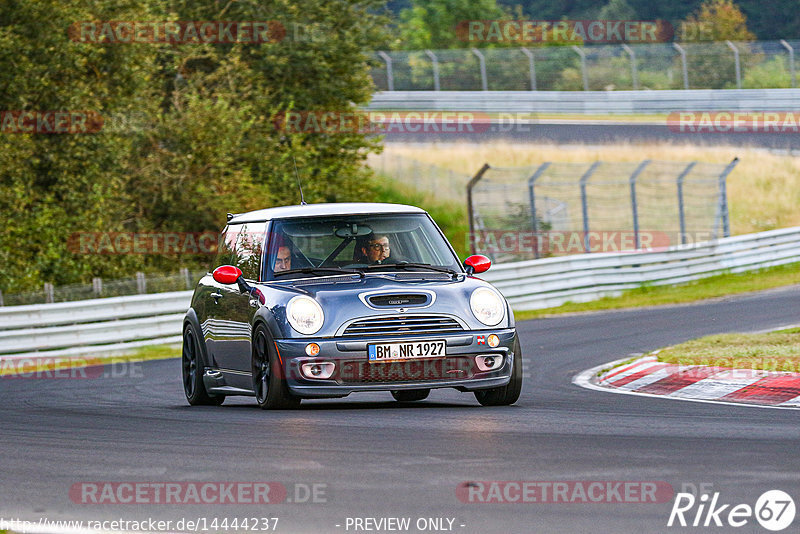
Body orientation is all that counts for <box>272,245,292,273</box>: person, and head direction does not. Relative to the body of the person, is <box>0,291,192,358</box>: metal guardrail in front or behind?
behind

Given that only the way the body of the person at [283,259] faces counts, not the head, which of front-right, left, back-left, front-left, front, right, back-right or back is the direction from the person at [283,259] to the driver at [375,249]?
left

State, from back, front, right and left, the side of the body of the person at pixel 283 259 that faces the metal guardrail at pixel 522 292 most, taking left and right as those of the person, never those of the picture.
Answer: back

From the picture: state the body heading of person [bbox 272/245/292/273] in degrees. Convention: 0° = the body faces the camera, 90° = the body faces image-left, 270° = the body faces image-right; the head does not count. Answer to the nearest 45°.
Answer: approximately 0°

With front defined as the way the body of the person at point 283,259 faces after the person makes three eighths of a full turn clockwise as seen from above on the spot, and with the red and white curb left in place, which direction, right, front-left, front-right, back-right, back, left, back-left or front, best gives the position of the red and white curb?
back-right

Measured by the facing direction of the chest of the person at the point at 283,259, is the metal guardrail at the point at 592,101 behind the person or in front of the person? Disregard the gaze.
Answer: behind

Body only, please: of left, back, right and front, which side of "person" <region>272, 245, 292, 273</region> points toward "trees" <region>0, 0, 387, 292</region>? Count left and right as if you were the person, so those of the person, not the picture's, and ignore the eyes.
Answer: back
